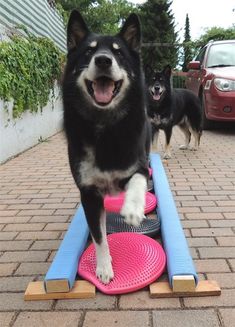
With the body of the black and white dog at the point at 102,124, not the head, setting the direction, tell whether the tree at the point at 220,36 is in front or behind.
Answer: behind

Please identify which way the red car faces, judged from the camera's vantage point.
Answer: facing the viewer and to the right of the viewer

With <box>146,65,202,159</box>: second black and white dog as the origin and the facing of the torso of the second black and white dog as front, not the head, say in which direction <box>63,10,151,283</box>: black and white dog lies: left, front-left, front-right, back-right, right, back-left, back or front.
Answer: front-left

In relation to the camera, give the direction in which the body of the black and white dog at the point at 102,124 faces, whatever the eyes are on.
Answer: toward the camera

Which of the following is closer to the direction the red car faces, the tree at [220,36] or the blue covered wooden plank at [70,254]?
the blue covered wooden plank

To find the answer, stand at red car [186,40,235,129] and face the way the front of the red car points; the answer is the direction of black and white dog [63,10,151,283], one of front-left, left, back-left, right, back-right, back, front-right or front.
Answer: front-right

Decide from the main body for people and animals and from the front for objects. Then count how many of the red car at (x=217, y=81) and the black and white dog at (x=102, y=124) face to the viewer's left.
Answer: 0

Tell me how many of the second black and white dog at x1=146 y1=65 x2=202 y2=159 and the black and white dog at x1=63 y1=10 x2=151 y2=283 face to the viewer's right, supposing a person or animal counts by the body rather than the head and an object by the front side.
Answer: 0

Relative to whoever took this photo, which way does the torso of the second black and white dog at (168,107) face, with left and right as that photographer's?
facing the viewer and to the left of the viewer

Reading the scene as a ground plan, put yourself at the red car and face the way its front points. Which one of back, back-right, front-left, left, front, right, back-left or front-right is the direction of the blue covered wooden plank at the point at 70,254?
front-right

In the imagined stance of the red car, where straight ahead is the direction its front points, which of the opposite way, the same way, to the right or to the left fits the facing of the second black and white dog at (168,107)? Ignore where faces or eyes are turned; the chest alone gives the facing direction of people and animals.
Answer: to the right
